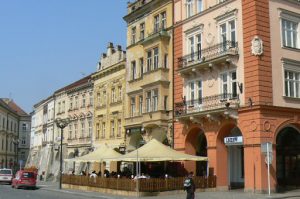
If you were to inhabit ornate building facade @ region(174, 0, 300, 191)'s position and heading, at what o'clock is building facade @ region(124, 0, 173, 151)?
The building facade is roughly at 3 o'clock from the ornate building facade.

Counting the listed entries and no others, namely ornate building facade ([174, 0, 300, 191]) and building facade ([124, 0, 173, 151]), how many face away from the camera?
0

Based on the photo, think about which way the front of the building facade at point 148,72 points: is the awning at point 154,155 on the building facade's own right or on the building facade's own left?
on the building facade's own left

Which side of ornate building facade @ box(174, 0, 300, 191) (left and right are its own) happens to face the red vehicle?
right

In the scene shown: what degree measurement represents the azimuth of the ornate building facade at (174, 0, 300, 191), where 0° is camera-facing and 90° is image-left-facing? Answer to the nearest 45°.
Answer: approximately 45°

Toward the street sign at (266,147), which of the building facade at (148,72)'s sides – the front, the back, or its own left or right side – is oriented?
left

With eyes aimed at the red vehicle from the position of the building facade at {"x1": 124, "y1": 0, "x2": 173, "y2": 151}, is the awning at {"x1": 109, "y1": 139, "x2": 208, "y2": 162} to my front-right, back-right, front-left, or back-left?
front-left
